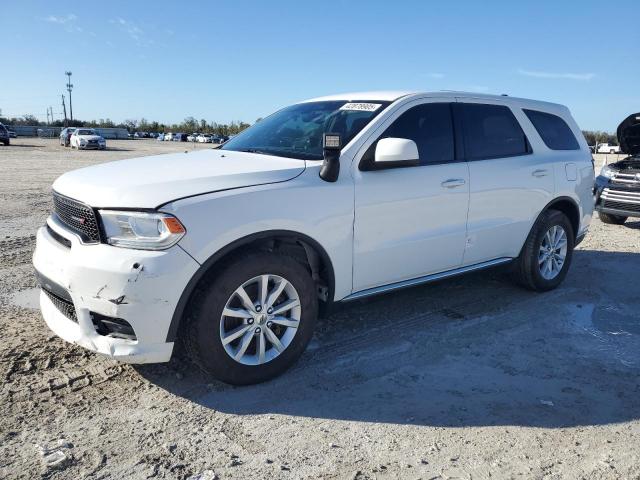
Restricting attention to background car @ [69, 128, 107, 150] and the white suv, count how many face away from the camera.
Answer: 0

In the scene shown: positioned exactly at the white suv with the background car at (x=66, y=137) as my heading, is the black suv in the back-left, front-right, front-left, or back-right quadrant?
front-right

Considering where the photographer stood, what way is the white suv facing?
facing the viewer and to the left of the viewer

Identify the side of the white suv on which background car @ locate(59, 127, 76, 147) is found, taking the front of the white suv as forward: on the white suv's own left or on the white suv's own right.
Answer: on the white suv's own right

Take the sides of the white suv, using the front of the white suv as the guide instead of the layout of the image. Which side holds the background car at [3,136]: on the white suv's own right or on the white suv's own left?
on the white suv's own right

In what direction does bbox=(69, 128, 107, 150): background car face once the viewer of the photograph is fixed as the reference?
facing the viewer and to the right of the viewer

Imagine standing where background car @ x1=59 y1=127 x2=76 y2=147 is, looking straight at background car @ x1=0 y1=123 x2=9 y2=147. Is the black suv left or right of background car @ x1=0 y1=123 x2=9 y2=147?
left

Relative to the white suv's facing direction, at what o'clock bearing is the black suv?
The black suv is roughly at 6 o'clock from the white suv.

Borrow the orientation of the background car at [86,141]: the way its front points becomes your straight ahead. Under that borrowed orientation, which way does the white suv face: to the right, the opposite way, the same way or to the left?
to the right

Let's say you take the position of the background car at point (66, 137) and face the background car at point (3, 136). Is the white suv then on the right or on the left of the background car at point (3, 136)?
left
